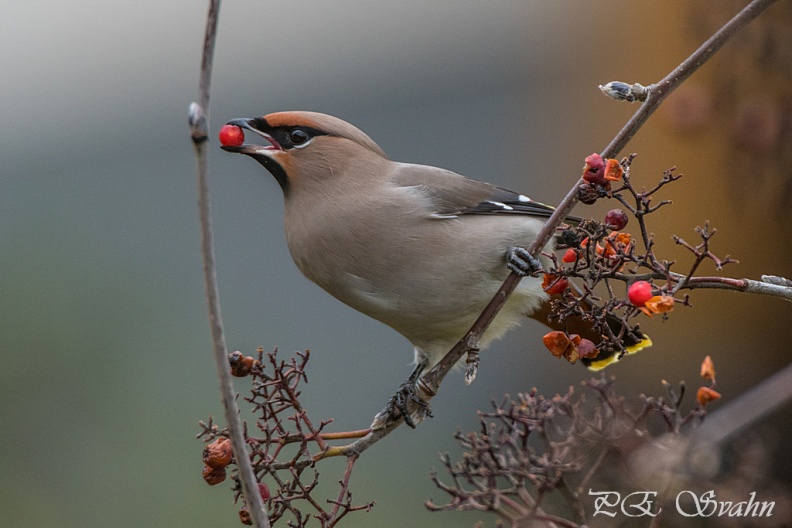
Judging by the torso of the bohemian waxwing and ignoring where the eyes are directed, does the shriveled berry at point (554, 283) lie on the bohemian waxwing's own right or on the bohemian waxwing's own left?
on the bohemian waxwing's own left

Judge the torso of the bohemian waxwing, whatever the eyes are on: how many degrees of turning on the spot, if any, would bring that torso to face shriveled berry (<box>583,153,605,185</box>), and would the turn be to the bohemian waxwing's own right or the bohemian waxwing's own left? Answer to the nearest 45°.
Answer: approximately 135° to the bohemian waxwing's own left

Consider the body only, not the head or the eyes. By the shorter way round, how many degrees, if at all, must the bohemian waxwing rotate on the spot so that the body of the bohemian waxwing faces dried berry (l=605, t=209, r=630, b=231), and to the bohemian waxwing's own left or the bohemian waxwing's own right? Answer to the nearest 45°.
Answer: approximately 135° to the bohemian waxwing's own left

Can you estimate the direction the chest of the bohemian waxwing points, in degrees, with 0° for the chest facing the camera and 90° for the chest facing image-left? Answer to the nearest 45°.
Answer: approximately 90°

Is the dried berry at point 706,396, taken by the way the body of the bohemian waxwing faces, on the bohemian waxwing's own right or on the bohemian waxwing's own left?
on the bohemian waxwing's own left

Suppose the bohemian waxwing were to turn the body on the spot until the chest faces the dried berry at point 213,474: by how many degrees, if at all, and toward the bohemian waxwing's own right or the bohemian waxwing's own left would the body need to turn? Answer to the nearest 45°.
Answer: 0° — it already faces it
